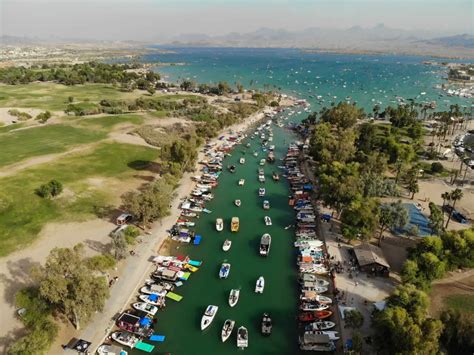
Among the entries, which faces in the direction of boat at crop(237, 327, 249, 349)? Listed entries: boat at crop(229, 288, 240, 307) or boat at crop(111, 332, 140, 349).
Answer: boat at crop(229, 288, 240, 307)

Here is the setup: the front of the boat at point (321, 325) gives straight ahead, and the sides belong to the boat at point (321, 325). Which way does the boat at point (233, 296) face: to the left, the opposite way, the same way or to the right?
to the right

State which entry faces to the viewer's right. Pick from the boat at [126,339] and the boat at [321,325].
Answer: the boat at [321,325]

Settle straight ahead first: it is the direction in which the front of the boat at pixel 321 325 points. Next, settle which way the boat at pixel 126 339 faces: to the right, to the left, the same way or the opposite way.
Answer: the opposite way

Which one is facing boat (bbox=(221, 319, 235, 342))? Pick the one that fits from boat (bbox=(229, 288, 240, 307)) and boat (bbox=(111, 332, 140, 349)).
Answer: boat (bbox=(229, 288, 240, 307))

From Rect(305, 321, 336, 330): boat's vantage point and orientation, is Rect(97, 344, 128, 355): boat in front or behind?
behind

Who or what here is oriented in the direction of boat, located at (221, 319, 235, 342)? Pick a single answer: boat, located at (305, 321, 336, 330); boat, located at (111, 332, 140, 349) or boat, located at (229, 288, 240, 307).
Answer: boat, located at (229, 288, 240, 307)

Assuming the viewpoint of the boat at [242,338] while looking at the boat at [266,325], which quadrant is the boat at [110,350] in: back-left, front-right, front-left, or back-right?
back-left

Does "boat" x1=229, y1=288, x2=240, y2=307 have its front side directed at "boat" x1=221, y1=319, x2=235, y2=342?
yes

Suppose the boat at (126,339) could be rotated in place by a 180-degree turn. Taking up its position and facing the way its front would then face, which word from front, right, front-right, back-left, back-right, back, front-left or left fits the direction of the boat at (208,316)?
front-left

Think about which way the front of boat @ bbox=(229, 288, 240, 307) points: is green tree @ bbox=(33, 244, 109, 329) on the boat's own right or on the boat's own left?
on the boat's own right

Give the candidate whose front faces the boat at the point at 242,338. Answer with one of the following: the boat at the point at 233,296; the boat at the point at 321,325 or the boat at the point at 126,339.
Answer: the boat at the point at 233,296
